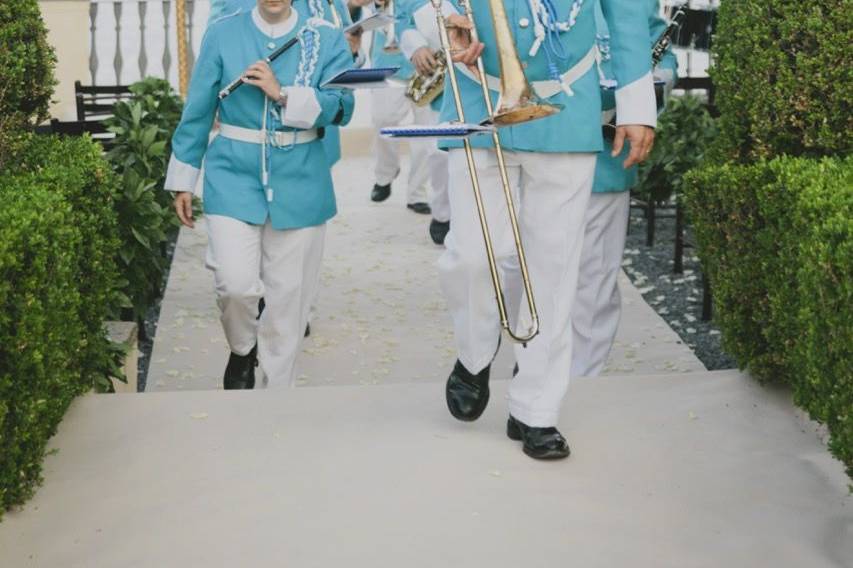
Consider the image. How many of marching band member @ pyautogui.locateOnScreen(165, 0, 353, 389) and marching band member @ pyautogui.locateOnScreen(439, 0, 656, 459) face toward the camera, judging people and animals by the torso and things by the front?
2

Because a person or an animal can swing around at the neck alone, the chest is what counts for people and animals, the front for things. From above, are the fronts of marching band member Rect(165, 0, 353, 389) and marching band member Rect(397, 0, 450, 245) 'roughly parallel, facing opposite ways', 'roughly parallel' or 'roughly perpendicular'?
roughly parallel

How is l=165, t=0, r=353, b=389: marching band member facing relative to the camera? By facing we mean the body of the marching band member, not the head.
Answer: toward the camera

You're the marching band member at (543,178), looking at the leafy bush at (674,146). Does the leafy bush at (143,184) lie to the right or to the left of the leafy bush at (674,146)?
left

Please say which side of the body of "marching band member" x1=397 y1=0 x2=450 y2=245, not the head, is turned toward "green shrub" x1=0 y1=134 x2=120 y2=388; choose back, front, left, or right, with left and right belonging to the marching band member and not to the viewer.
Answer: right

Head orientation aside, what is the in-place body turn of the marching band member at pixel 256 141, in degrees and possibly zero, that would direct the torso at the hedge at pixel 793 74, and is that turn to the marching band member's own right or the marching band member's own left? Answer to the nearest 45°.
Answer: approximately 45° to the marching band member's own left

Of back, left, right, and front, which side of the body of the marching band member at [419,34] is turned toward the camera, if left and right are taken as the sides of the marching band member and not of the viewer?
front

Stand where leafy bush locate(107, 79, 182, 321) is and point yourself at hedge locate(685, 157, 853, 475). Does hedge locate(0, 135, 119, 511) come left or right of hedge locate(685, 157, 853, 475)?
right

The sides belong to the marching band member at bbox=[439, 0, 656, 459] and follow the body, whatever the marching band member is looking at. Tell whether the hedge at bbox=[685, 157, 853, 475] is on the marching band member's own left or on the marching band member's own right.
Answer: on the marching band member's own left

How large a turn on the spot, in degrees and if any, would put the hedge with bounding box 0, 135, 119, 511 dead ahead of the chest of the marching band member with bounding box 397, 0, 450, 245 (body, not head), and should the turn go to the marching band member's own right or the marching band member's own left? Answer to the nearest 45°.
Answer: approximately 45° to the marching band member's own right

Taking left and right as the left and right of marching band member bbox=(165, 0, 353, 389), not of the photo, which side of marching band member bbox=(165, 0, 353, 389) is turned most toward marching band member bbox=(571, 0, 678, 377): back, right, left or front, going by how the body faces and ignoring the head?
left

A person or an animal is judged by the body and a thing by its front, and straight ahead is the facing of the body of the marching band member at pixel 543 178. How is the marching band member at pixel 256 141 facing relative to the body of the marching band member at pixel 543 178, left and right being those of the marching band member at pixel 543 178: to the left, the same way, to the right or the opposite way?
the same way

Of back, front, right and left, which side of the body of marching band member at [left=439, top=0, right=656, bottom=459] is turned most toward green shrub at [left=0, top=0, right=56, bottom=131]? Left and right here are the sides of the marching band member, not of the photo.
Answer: right

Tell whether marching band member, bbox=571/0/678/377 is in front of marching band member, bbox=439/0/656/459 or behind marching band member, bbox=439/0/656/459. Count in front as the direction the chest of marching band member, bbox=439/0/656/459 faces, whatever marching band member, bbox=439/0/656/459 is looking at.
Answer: behind
